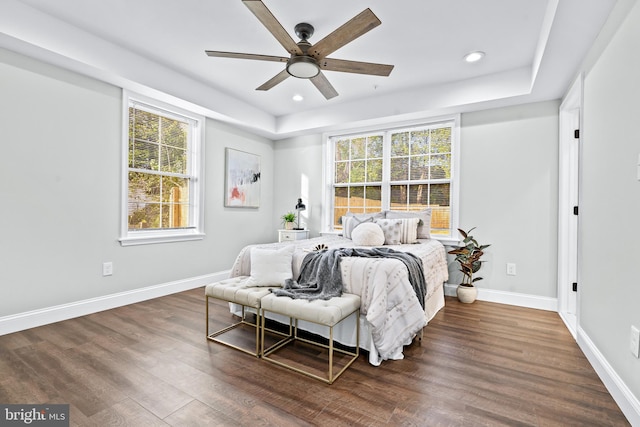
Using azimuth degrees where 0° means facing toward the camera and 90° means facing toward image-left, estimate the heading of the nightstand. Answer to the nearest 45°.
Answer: approximately 45°

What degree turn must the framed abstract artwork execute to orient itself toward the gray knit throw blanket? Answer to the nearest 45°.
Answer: approximately 45° to its right

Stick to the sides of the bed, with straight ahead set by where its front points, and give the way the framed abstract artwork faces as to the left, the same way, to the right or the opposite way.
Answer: to the left

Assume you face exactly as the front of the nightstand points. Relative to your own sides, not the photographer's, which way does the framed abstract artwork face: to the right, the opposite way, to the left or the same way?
to the left

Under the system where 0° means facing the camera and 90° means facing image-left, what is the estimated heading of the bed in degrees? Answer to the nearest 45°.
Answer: approximately 45°

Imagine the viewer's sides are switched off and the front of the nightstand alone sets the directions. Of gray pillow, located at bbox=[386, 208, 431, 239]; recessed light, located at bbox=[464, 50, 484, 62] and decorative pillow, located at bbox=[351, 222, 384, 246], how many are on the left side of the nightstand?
3

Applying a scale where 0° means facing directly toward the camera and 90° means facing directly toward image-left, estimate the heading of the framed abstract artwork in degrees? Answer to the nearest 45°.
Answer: approximately 315°

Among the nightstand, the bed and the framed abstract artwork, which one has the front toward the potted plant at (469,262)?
the framed abstract artwork

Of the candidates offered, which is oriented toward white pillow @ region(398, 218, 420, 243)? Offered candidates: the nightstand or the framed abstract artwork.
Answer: the framed abstract artwork

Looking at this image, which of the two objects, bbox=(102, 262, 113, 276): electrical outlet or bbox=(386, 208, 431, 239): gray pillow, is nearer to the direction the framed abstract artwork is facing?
the gray pillow

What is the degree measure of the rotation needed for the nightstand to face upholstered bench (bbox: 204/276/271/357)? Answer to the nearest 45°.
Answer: approximately 45° to its left
